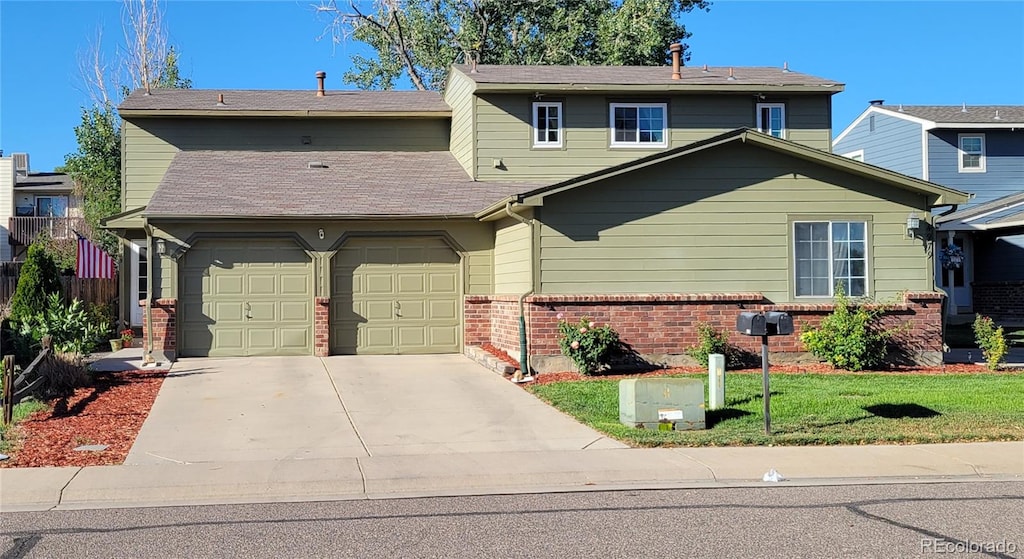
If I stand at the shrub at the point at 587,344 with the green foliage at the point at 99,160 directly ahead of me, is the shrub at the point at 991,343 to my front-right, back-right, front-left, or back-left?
back-right

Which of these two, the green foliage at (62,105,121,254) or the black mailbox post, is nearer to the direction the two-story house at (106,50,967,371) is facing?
the black mailbox post

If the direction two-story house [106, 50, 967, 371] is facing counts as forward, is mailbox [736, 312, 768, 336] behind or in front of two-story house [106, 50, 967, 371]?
in front

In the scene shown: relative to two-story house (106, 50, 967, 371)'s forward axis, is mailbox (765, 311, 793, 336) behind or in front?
in front

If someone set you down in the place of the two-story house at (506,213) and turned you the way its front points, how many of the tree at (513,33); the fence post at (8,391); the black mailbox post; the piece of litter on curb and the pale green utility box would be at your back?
1

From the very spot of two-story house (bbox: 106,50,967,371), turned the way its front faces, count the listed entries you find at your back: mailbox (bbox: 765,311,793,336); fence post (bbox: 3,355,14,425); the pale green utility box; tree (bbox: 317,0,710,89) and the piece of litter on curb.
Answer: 1

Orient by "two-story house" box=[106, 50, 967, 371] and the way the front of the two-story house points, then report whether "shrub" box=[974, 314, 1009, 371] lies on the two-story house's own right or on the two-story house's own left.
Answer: on the two-story house's own left

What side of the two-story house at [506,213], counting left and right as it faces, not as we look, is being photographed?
front

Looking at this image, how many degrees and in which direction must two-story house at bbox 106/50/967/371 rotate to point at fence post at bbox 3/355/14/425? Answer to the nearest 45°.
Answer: approximately 45° to its right

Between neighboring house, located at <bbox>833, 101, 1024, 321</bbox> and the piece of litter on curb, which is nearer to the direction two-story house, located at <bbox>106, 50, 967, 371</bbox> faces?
the piece of litter on curb

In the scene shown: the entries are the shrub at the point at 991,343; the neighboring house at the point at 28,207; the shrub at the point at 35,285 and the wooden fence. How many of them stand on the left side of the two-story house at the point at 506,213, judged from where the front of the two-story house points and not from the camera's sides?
1

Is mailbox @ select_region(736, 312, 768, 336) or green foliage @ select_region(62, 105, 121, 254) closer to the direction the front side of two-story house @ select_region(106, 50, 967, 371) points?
the mailbox

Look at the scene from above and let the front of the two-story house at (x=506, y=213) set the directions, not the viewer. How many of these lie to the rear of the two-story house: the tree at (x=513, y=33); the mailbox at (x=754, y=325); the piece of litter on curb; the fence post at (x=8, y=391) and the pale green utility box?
1

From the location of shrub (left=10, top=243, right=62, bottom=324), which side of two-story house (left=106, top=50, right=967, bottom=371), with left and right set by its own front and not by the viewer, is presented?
right

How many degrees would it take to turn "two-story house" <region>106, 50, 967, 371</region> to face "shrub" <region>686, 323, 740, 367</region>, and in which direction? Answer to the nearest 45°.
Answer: approximately 45° to its left

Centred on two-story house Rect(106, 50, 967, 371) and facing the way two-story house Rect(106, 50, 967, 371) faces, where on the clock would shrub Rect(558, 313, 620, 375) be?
The shrub is roughly at 11 o'clock from the two-story house.

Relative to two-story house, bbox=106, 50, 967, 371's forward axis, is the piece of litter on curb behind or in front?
in front

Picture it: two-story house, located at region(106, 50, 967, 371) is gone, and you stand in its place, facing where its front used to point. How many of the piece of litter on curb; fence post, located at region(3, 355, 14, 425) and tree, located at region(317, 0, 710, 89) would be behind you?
1

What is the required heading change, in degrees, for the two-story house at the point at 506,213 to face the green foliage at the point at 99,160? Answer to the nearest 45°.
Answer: approximately 135° to its right

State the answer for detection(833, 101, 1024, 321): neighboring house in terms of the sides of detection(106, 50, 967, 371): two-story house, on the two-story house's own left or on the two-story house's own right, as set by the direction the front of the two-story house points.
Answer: on the two-story house's own left
